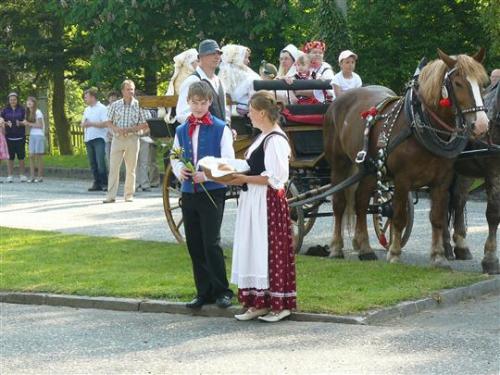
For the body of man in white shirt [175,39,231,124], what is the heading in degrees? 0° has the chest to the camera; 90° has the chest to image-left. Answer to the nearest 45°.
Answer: approximately 315°

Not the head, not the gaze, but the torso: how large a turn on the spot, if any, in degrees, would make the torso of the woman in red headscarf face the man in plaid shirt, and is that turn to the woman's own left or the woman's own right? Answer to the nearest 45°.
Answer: approximately 90° to the woman's own right

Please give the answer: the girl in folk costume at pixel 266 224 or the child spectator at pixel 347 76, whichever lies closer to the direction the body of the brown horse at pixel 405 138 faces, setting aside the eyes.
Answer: the girl in folk costume

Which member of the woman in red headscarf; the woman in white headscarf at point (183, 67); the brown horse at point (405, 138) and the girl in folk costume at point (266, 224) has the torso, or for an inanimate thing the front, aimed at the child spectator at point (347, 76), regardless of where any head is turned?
the woman in white headscarf

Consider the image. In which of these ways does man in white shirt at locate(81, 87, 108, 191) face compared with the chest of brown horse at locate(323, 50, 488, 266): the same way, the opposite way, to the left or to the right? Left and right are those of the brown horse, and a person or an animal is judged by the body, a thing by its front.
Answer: to the right

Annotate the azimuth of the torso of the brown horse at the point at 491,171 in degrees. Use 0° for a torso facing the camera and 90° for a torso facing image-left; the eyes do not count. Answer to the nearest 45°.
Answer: approximately 315°

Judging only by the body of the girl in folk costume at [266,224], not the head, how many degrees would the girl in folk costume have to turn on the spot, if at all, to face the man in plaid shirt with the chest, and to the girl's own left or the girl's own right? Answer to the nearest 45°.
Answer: approximately 90° to the girl's own right

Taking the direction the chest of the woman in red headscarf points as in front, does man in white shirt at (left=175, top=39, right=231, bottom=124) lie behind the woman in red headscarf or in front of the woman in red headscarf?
in front

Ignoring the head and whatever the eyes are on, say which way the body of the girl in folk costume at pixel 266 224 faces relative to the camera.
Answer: to the viewer's left
